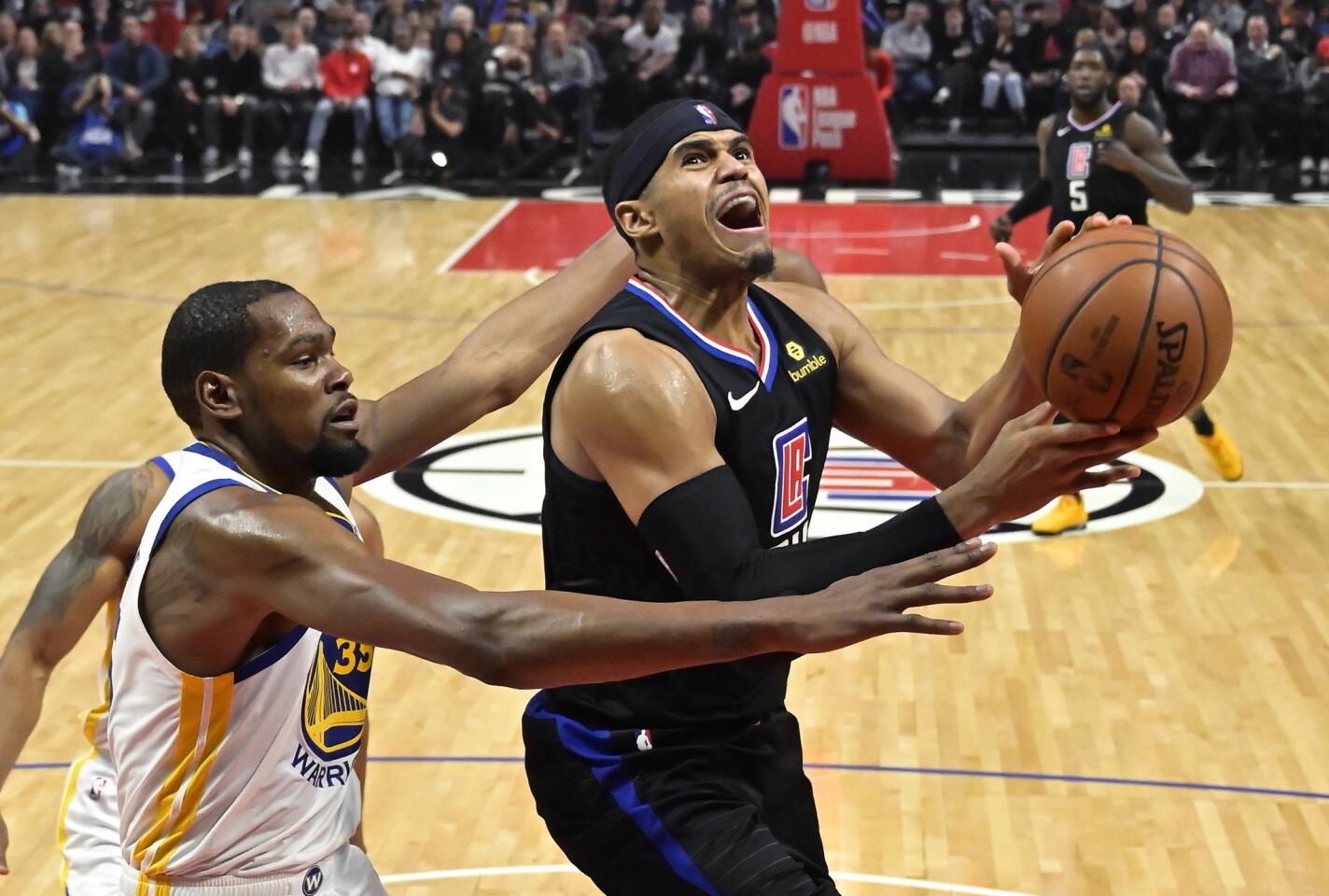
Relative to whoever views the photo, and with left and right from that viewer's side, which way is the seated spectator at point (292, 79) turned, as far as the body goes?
facing the viewer

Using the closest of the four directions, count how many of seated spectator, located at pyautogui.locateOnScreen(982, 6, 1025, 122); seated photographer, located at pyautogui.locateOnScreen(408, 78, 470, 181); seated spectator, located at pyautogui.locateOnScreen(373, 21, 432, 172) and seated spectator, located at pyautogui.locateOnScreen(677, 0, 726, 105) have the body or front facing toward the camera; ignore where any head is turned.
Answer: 4

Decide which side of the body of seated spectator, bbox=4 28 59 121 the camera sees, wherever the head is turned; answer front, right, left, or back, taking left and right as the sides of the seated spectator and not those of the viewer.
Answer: front

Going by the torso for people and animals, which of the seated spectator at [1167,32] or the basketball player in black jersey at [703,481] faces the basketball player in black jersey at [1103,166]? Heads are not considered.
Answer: the seated spectator

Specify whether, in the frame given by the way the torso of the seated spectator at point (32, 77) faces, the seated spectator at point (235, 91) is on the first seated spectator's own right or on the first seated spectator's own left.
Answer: on the first seated spectator's own left

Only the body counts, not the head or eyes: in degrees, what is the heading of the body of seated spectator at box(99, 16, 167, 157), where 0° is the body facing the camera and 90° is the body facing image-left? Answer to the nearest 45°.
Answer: approximately 0°

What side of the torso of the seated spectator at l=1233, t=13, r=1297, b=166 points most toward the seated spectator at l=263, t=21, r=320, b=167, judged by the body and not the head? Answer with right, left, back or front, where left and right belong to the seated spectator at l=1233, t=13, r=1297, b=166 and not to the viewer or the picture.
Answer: right

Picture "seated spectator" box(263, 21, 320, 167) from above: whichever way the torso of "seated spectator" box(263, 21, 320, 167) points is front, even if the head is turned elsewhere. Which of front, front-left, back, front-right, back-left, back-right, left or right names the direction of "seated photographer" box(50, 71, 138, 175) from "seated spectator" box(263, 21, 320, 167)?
right

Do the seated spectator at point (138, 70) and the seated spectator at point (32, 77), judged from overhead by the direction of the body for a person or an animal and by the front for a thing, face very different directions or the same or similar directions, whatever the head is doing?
same or similar directions

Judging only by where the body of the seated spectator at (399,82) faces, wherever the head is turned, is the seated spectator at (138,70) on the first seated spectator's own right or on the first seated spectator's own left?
on the first seated spectator's own right

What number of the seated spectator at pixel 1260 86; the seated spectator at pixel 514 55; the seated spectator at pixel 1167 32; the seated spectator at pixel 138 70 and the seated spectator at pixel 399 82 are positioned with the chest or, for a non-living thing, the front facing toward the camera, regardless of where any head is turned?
5

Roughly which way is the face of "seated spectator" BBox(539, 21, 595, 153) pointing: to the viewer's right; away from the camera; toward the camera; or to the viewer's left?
toward the camera

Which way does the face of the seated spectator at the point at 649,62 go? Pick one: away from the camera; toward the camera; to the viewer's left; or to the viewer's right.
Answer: toward the camera

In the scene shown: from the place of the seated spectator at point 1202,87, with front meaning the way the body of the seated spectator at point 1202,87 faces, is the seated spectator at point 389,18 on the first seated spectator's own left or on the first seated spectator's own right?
on the first seated spectator's own right

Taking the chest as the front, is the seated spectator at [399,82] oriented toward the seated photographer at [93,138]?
no

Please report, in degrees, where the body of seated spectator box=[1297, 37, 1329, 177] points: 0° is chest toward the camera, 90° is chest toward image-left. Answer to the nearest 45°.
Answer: approximately 0°

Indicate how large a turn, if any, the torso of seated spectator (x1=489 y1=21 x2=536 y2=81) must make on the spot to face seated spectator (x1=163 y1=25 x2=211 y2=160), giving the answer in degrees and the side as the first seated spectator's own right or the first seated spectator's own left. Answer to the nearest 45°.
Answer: approximately 90° to the first seated spectator's own right

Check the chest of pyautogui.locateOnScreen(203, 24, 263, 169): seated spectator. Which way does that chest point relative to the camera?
toward the camera

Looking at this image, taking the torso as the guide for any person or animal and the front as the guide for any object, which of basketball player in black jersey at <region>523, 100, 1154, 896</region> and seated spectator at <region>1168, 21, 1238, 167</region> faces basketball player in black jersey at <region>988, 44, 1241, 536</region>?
the seated spectator
